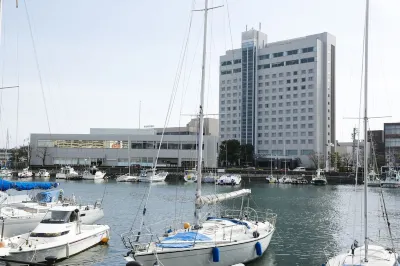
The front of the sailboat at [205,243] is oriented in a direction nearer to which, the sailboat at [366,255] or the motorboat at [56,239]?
the motorboat

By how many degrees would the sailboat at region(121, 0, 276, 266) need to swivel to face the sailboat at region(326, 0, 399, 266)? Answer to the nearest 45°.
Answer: approximately 135° to its left

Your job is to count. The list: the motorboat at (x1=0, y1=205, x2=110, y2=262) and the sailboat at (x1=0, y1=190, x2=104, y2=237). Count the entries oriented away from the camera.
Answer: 0

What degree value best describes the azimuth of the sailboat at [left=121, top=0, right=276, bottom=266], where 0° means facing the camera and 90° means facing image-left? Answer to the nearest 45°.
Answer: approximately 45°
